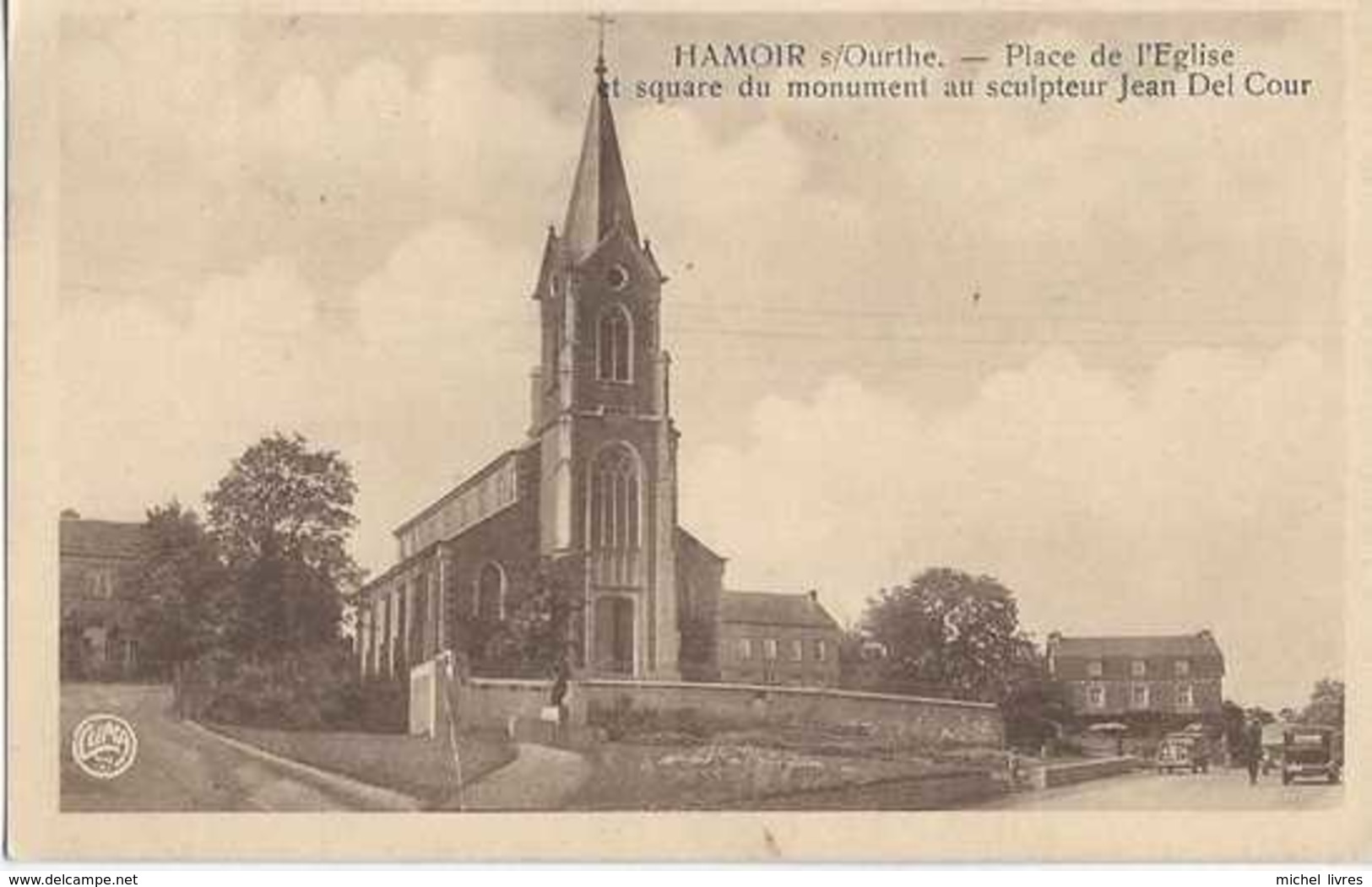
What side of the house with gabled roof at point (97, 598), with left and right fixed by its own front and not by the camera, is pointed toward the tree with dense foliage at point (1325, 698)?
left

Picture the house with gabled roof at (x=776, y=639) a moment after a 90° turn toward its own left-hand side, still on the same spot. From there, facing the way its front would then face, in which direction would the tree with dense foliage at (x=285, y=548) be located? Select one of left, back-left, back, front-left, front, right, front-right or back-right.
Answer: back

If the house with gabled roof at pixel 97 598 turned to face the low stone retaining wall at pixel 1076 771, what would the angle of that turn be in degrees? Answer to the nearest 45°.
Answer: approximately 90° to its left

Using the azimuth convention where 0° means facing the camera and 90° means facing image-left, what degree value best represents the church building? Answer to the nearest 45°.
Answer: approximately 315°

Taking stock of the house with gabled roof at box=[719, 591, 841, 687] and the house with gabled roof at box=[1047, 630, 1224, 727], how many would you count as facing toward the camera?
2

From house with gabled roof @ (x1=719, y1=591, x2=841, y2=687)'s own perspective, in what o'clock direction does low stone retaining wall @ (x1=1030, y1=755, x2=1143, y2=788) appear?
The low stone retaining wall is roughly at 12 o'clock from the house with gabled roof.

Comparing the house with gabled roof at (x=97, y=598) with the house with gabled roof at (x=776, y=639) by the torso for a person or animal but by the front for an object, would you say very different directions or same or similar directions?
same or similar directions

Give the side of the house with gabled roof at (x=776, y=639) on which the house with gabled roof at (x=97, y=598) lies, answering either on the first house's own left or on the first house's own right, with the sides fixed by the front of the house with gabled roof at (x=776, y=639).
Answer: on the first house's own right

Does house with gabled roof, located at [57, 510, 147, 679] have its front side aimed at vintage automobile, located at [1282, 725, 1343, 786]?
no

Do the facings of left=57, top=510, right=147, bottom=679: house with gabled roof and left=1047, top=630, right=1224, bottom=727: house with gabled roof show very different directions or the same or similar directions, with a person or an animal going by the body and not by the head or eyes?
same or similar directions

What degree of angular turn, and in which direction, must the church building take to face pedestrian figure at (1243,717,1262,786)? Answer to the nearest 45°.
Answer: approximately 45° to its left

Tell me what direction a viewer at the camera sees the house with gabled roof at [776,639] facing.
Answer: facing the viewer

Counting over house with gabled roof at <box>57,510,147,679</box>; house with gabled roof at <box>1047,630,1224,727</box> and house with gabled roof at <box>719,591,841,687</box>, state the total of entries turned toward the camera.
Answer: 3

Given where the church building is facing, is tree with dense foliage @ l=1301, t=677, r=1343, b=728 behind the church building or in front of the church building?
in front

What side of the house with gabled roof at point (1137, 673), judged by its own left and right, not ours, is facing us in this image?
front
